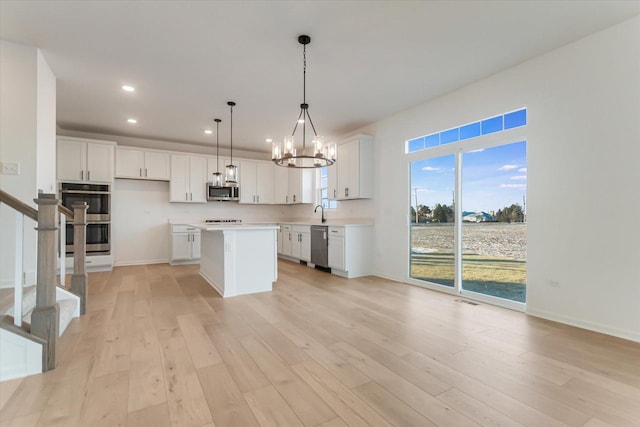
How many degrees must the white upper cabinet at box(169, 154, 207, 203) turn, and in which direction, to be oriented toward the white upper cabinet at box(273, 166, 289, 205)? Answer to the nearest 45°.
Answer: approximately 90° to its left

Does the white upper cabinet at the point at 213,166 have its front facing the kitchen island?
yes

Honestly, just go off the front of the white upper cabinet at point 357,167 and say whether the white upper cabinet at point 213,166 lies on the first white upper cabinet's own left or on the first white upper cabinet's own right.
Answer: on the first white upper cabinet's own right

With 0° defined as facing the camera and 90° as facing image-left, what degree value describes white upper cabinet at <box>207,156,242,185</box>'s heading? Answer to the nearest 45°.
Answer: approximately 0°

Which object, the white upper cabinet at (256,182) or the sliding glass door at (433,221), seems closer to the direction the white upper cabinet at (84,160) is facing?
the sliding glass door
